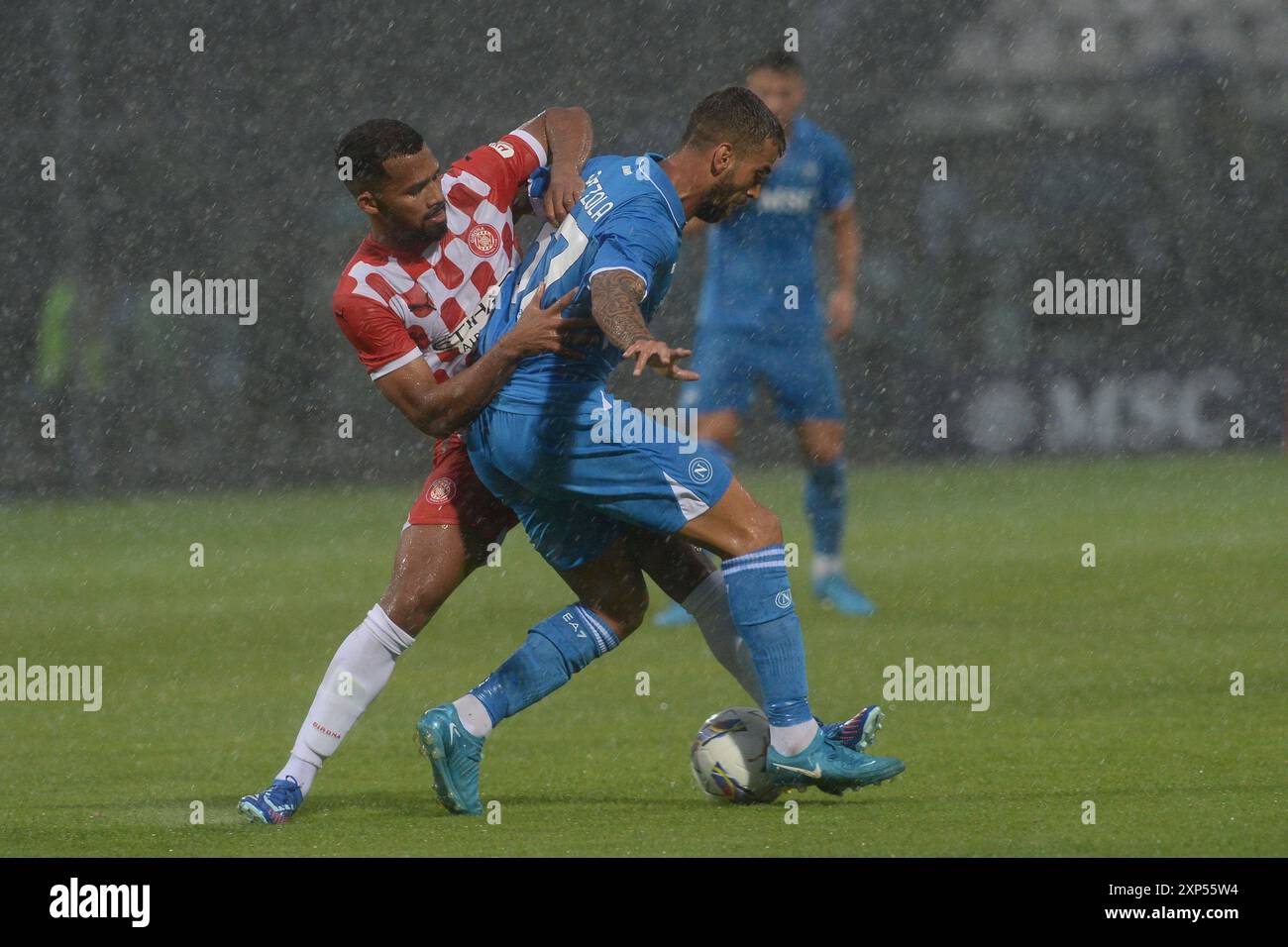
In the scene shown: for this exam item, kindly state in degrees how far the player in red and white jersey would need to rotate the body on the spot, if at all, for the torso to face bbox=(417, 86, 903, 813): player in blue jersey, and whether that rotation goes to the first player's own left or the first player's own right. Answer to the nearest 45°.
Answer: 0° — they already face them

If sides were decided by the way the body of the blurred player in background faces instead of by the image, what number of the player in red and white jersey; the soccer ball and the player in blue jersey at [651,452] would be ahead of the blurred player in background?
3

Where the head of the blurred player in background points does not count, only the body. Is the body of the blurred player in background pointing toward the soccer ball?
yes

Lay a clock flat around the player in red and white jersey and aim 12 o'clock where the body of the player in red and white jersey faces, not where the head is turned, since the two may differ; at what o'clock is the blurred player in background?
The blurred player in background is roughly at 8 o'clock from the player in red and white jersey.

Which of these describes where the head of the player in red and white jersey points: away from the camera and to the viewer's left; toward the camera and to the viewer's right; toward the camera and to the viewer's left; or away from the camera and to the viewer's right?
toward the camera and to the viewer's right

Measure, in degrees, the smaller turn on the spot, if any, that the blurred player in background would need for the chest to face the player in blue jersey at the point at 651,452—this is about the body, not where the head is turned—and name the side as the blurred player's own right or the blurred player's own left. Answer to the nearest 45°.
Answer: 0° — they already face them

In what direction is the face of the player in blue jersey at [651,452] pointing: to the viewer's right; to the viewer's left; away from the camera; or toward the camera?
to the viewer's right

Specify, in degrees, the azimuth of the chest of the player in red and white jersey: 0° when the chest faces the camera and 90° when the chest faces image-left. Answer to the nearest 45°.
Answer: approximately 315°
